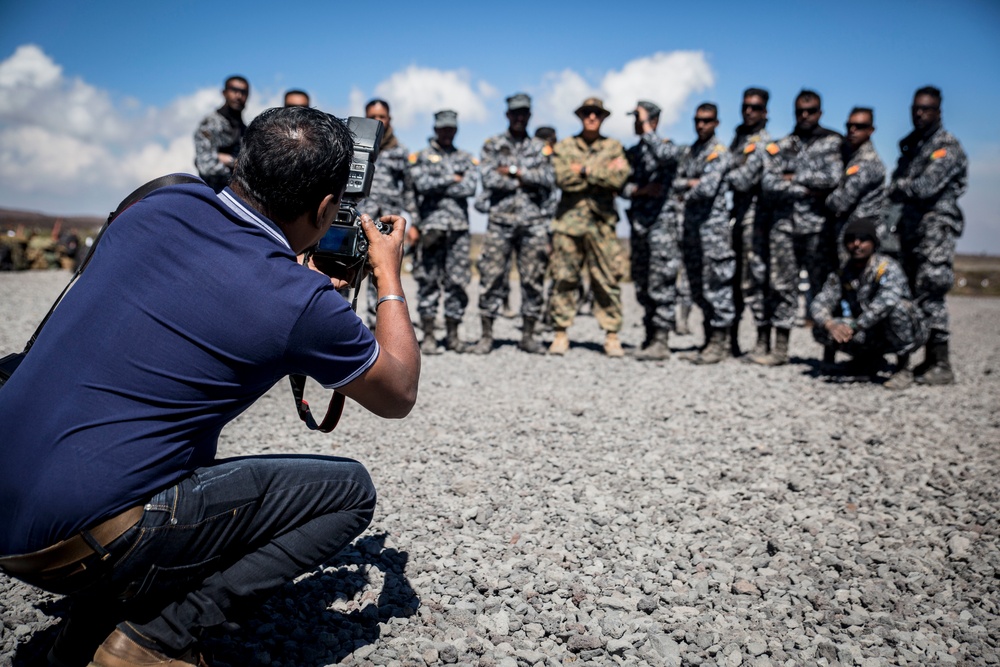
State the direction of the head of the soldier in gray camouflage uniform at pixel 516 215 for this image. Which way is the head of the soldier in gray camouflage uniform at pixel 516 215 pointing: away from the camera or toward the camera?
toward the camera

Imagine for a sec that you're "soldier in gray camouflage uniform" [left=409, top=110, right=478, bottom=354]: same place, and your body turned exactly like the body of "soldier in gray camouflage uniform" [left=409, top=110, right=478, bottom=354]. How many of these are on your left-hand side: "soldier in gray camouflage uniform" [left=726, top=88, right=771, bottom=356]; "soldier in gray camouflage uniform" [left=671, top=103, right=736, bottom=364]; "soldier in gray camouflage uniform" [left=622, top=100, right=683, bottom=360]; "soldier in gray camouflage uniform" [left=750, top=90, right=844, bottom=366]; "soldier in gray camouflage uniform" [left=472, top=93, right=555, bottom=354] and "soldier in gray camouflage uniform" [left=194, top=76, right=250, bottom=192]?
5

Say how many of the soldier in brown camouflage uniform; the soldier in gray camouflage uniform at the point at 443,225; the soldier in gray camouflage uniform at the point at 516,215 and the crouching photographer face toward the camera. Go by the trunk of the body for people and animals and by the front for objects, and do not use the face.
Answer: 3

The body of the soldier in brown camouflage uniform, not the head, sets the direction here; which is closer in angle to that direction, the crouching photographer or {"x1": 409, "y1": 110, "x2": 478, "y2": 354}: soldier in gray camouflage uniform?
the crouching photographer

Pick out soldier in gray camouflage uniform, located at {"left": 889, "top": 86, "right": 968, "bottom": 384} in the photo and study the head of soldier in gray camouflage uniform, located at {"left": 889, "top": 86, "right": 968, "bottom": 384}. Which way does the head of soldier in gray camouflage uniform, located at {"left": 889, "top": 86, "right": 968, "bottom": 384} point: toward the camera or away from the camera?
toward the camera

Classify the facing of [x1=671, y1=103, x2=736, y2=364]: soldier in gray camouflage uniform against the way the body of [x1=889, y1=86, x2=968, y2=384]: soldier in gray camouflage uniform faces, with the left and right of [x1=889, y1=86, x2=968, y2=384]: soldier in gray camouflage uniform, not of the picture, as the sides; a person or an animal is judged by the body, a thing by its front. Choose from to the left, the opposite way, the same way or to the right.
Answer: the same way

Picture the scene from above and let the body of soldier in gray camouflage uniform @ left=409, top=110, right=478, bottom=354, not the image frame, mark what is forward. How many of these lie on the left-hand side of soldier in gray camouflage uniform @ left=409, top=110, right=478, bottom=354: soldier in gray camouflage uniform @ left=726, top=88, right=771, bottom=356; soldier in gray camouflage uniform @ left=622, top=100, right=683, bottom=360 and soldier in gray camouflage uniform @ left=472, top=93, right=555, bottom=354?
3

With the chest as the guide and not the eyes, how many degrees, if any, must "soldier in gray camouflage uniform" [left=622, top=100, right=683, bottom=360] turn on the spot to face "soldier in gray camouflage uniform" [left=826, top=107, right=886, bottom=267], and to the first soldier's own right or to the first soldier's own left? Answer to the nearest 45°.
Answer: approximately 135° to the first soldier's own left

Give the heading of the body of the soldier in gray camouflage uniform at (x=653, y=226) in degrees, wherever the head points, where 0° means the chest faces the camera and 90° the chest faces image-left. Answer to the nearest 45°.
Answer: approximately 45°

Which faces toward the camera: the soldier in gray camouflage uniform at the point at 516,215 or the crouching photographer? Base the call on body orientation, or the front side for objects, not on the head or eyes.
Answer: the soldier in gray camouflage uniform

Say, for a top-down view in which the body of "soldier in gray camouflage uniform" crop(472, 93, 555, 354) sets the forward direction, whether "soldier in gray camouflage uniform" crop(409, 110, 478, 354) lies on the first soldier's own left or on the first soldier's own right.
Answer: on the first soldier's own right

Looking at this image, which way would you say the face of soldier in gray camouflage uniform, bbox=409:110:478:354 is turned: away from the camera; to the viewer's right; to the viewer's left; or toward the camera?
toward the camera

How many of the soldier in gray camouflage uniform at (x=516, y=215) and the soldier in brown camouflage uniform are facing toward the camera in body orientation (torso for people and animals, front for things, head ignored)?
2

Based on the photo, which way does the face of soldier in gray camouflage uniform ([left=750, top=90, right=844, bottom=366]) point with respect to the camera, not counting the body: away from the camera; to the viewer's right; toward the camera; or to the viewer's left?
toward the camera

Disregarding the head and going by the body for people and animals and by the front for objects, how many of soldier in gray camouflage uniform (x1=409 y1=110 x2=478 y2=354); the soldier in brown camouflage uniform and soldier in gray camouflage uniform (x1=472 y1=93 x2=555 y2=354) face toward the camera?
3

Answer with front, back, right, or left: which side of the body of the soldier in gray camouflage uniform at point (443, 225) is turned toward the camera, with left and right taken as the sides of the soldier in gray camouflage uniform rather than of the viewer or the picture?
front
